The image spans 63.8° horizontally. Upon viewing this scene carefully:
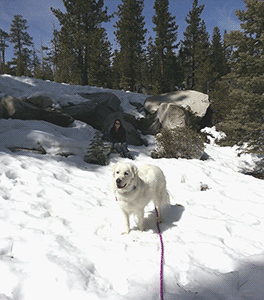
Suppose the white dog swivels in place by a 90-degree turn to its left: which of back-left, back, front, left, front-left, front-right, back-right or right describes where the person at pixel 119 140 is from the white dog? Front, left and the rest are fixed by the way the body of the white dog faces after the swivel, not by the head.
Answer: back-left

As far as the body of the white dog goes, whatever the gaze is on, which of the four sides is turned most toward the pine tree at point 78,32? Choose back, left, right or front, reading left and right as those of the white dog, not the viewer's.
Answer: right

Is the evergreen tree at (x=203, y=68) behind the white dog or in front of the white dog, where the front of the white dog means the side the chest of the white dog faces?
behind

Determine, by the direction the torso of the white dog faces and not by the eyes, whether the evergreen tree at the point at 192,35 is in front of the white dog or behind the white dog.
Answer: behind

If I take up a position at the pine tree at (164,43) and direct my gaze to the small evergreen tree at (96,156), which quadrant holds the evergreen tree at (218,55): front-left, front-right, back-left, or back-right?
back-left

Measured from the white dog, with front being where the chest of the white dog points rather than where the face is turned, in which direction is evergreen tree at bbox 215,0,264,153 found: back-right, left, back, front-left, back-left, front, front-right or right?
back

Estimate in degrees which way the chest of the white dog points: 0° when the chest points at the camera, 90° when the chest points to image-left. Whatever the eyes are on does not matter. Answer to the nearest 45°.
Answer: approximately 45°

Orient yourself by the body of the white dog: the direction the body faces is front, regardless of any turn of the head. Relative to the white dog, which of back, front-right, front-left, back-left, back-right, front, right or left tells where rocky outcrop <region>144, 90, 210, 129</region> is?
back-right

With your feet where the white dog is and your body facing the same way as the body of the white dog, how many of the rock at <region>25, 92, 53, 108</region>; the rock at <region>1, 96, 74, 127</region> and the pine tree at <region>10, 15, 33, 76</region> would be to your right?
3

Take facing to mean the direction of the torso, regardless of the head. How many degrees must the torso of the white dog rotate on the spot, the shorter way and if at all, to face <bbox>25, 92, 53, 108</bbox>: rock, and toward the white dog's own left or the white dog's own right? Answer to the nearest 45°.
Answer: approximately 90° to the white dog's own right

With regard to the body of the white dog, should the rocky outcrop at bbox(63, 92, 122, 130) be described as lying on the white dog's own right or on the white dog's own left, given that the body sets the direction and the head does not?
on the white dog's own right

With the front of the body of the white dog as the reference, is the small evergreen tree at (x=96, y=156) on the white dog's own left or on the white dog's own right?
on the white dog's own right

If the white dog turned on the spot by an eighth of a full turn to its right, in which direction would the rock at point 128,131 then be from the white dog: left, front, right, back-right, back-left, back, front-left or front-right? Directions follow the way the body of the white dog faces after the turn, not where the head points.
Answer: right

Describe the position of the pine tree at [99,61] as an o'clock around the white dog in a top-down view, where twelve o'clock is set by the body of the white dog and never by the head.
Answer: The pine tree is roughly at 4 o'clock from the white dog.
